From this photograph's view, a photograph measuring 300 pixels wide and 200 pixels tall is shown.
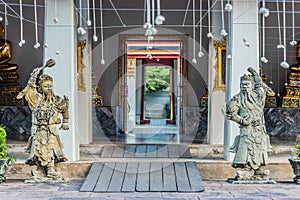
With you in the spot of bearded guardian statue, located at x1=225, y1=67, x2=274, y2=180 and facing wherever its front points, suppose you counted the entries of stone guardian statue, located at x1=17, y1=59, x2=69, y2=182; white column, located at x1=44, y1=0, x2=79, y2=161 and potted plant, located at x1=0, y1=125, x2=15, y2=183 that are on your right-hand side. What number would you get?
3

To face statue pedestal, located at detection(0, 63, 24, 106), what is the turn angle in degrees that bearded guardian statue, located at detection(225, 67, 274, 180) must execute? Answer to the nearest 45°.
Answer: approximately 135° to its right

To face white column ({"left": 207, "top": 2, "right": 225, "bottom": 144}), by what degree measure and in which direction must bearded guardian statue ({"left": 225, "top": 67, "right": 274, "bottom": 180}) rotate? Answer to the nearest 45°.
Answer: approximately 180°

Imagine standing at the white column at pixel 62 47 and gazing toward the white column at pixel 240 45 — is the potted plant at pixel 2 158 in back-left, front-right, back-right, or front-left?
back-right

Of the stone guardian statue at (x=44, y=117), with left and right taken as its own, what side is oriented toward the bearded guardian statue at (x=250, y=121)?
left

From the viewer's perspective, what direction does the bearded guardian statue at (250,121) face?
toward the camera

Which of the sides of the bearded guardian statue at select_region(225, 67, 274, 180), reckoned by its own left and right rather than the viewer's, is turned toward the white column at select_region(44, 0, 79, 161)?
right

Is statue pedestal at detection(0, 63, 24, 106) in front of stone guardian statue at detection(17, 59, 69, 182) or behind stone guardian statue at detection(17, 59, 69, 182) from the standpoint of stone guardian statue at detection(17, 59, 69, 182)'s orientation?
behind

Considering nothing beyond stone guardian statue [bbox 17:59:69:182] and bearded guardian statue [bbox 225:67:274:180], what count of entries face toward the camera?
2
